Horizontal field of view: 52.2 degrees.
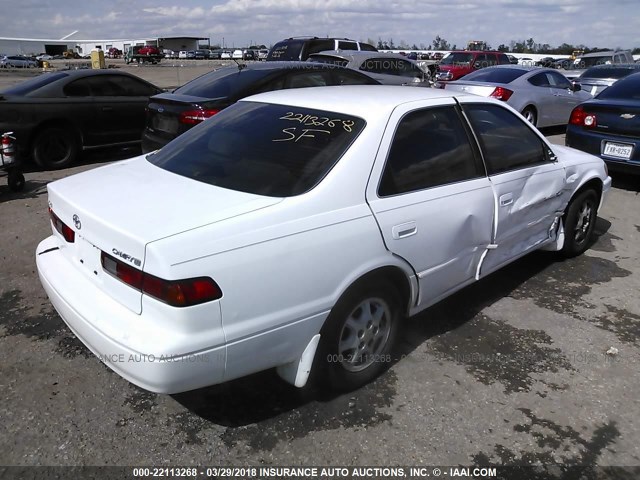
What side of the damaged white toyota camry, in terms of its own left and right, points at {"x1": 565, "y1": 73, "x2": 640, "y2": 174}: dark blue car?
front

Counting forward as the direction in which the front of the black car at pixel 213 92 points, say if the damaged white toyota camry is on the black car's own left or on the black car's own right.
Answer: on the black car's own right

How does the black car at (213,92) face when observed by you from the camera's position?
facing away from the viewer and to the right of the viewer

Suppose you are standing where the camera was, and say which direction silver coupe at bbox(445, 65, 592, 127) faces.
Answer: facing away from the viewer and to the right of the viewer

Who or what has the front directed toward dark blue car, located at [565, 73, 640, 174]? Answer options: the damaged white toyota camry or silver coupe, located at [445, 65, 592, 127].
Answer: the damaged white toyota camry

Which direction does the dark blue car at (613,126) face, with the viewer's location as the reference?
facing away from the viewer and to the right of the viewer

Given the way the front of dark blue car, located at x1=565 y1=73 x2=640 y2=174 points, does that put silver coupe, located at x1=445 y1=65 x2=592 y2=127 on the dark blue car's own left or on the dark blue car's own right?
on the dark blue car's own left

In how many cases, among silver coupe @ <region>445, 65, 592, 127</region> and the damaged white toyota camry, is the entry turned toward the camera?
0

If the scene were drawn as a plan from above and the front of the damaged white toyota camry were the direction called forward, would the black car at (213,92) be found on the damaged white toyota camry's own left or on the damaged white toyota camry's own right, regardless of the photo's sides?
on the damaged white toyota camry's own left

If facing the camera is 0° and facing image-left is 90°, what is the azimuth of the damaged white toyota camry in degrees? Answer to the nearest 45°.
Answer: approximately 225°

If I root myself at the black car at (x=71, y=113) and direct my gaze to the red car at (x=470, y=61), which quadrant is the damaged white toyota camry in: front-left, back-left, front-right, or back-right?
back-right
